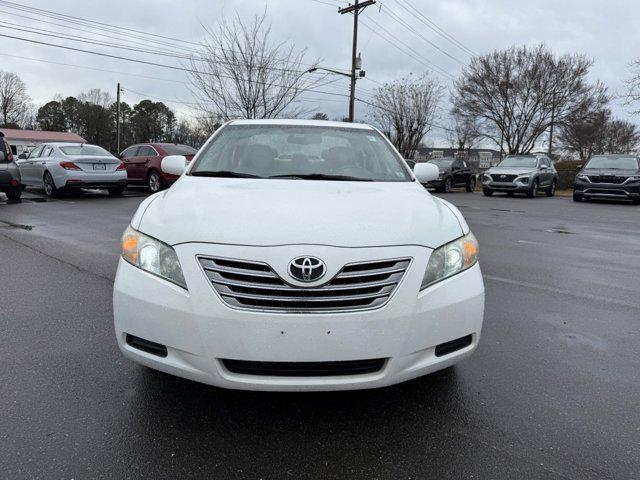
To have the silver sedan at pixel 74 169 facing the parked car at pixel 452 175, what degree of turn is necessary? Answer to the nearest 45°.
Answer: approximately 135° to its right

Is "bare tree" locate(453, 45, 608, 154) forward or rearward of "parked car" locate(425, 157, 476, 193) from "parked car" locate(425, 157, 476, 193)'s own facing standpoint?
rearward

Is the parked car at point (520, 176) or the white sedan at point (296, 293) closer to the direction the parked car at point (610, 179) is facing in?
the white sedan

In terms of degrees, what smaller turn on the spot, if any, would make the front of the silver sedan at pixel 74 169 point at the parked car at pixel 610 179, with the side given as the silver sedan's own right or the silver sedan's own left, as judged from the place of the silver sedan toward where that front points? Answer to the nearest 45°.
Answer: approximately 135° to the silver sedan's own right

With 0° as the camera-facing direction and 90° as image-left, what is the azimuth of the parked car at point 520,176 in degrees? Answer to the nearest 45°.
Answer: approximately 45°

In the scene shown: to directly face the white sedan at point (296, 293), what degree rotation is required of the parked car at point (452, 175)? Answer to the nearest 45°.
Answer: approximately 45° to its left

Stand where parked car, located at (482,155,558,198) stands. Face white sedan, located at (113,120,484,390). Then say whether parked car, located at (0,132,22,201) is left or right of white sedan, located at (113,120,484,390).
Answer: right

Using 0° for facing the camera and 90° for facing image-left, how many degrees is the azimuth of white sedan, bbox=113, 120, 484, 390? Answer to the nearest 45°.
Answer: approximately 0°

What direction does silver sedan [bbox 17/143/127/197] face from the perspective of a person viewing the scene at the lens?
facing away from the viewer and to the left of the viewer

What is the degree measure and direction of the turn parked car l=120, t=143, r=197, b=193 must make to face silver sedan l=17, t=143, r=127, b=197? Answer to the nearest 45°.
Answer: approximately 90° to its left

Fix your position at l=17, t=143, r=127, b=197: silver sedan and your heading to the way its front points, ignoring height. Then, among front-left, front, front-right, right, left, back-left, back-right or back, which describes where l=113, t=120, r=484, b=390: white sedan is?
back-left

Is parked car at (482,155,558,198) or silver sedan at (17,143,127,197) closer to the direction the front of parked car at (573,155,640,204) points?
the silver sedan

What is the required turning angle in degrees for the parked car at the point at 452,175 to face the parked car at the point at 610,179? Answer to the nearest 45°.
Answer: approximately 90° to its left
